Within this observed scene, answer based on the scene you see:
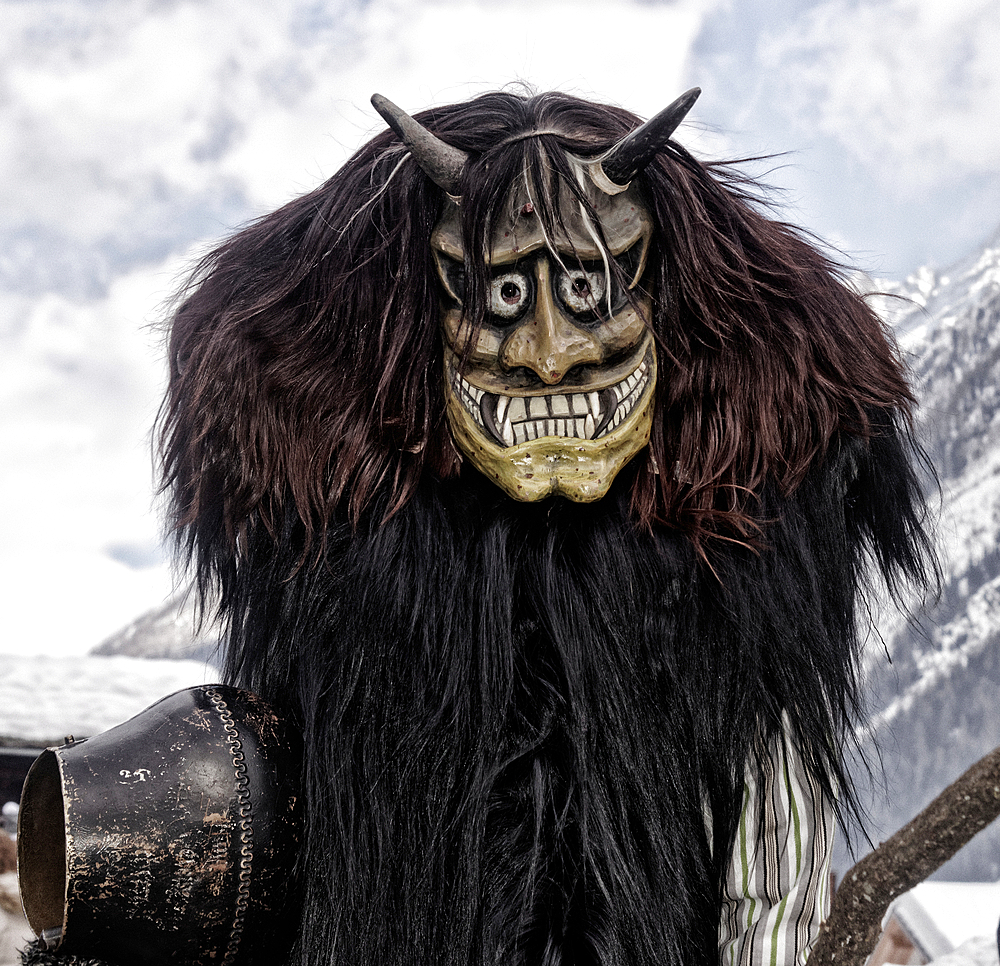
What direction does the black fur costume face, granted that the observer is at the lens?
facing the viewer

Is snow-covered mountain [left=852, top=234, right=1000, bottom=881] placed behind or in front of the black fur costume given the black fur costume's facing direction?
behind
